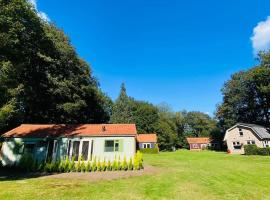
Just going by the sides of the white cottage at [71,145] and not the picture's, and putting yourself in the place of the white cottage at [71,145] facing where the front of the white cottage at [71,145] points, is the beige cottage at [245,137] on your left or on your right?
on your left

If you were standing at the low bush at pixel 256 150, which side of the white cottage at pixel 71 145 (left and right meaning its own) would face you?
left

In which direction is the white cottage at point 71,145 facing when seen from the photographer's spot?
facing the viewer

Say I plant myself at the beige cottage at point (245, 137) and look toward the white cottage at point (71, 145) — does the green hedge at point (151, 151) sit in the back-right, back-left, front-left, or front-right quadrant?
front-right

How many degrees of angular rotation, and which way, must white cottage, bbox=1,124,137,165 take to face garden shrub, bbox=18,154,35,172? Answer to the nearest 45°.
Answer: approximately 45° to its right

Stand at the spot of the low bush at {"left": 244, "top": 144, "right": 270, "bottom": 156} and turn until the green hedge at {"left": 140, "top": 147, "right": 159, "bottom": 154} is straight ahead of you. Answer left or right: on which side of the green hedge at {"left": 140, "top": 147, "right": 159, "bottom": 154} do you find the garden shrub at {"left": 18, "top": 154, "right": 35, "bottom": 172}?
left

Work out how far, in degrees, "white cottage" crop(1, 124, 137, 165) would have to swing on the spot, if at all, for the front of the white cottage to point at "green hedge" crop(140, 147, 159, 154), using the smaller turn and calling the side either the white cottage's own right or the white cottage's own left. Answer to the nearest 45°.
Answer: approximately 135° to the white cottage's own left

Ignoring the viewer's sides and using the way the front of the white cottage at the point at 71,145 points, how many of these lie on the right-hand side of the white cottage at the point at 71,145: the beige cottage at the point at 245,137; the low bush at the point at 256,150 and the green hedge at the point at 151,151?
0

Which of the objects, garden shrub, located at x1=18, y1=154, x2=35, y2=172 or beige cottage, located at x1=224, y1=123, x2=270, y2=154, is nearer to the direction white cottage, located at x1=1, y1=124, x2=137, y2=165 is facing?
the garden shrub
